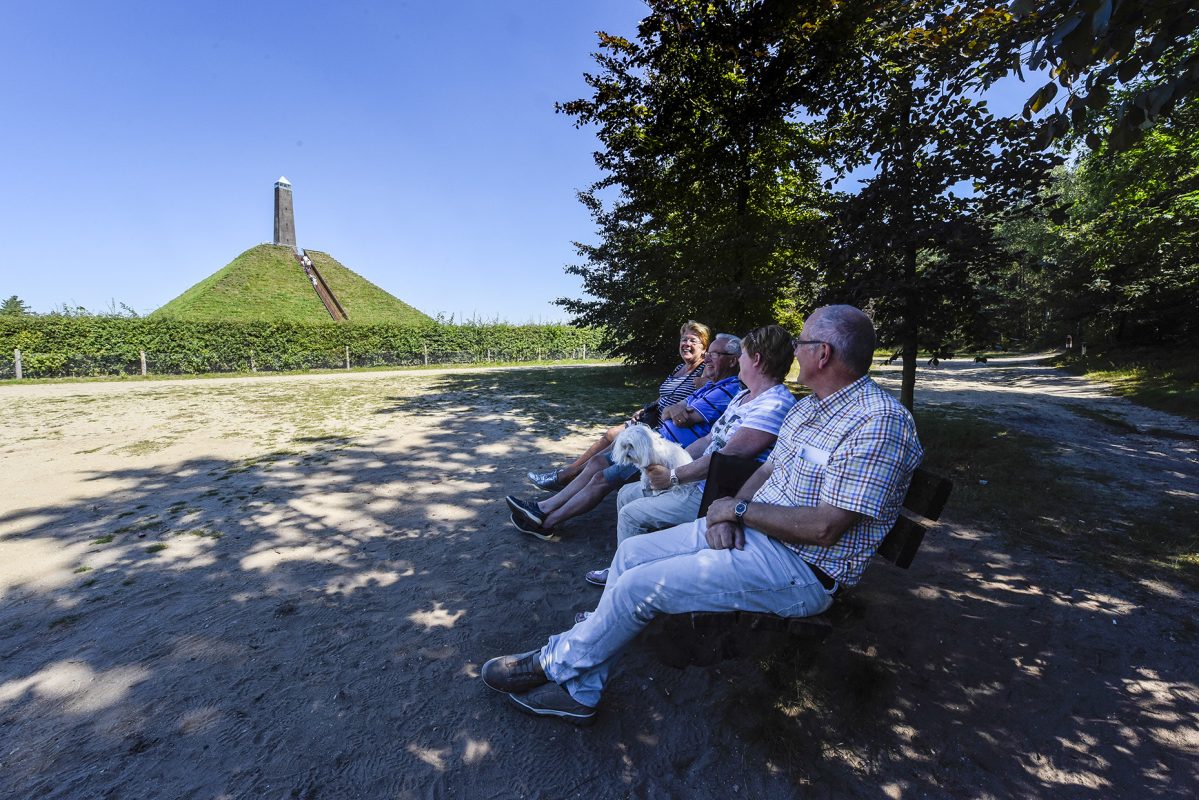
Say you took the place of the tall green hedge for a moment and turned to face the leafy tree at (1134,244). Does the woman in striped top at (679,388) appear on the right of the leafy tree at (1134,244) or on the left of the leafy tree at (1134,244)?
right

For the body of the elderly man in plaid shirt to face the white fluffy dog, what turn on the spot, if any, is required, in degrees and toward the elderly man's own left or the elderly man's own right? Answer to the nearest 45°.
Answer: approximately 45° to the elderly man's own right

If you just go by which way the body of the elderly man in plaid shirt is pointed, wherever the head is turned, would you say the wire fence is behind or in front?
in front

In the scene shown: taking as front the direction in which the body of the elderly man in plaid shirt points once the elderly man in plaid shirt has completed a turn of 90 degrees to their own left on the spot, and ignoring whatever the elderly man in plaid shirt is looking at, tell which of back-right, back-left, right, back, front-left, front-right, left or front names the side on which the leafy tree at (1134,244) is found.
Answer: back-left

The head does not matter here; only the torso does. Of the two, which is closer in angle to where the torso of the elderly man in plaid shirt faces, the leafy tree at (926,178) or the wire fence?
the wire fence

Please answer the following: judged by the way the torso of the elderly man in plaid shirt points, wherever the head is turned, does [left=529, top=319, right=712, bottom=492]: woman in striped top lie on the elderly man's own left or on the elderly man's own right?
on the elderly man's own right

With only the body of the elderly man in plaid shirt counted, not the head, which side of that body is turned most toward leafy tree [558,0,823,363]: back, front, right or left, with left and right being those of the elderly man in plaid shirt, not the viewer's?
right

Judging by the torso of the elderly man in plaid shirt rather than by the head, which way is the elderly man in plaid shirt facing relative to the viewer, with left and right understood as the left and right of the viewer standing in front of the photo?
facing to the left of the viewer
